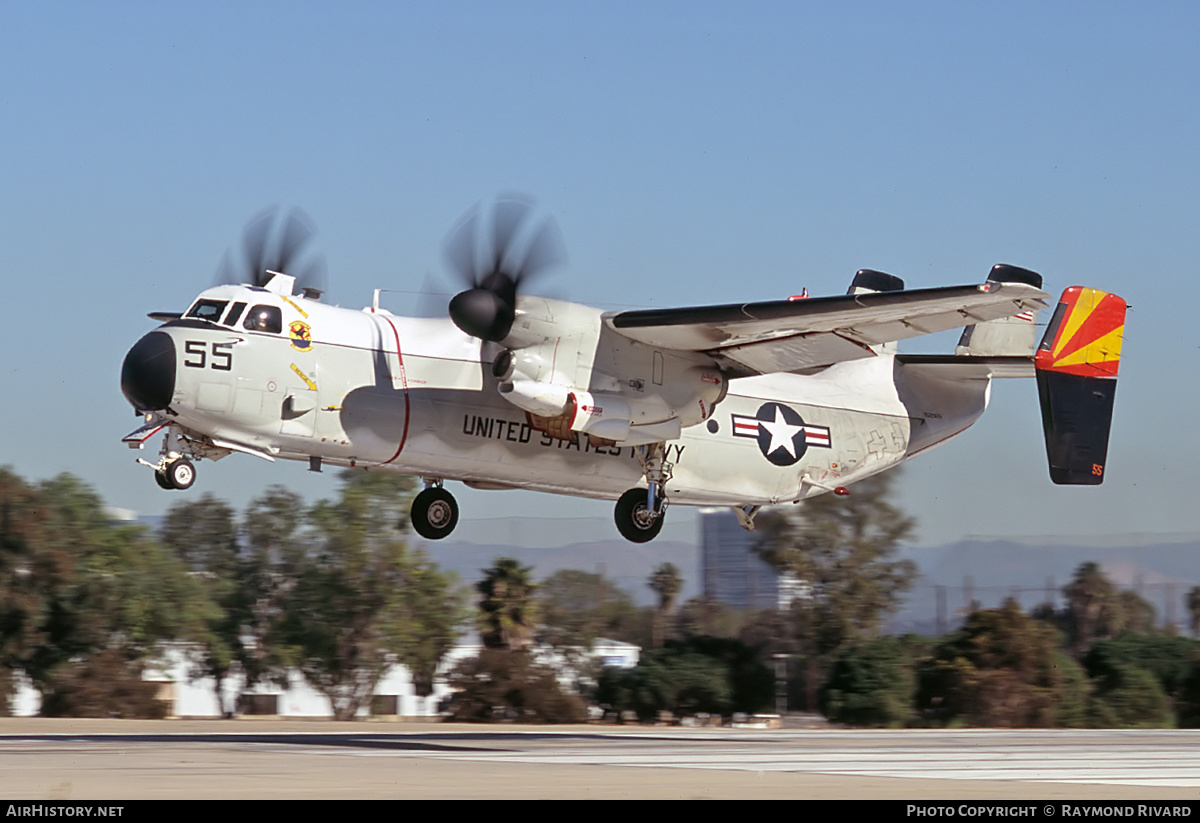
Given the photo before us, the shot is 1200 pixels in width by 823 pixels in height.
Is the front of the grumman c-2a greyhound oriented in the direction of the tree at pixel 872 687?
no

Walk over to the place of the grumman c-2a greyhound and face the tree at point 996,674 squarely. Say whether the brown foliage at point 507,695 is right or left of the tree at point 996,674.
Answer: left

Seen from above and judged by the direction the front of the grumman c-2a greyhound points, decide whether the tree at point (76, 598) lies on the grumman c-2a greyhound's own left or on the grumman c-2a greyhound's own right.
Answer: on the grumman c-2a greyhound's own right

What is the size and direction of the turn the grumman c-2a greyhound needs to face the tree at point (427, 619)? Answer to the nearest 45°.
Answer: approximately 135° to its right

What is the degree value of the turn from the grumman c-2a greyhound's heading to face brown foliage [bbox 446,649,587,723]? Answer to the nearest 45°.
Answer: approximately 135° to its right

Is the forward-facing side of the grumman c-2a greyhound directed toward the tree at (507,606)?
no

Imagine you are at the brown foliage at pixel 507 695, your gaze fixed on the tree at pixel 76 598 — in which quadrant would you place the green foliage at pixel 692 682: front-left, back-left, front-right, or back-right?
back-right

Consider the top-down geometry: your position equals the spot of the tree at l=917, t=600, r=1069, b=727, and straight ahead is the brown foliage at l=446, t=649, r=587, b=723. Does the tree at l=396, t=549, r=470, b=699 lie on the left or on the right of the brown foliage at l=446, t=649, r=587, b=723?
right

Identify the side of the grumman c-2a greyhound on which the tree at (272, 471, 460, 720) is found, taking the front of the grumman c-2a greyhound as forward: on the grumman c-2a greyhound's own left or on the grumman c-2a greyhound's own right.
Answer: on the grumman c-2a greyhound's own right

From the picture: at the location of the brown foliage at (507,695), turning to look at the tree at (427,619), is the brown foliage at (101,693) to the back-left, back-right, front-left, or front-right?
front-left

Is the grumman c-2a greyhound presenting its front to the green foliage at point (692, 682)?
no

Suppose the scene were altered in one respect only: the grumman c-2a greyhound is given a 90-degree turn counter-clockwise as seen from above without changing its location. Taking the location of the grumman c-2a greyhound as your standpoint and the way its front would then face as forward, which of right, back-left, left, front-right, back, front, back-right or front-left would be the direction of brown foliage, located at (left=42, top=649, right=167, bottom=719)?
back

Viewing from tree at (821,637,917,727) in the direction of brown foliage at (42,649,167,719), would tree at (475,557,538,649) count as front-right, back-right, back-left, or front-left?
front-right

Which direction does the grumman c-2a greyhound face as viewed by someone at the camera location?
facing the viewer and to the left of the viewer
